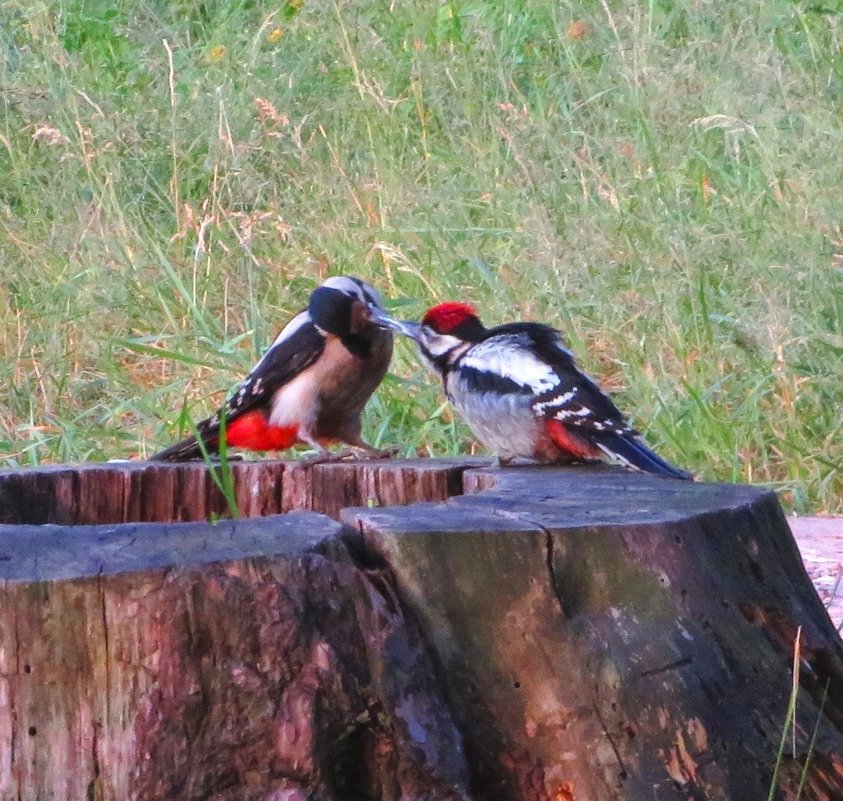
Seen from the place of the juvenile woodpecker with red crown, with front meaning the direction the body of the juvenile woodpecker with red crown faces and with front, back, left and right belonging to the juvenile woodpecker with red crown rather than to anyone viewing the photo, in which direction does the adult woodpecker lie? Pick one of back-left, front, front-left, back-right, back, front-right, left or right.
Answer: front-right

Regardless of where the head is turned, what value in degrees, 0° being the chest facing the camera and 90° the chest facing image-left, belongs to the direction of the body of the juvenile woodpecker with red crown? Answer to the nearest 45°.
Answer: approximately 90°
